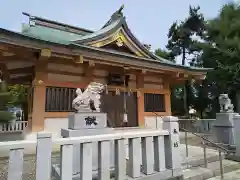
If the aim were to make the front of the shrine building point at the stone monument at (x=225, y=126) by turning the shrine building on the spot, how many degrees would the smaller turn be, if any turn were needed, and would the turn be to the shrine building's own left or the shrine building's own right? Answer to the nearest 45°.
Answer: approximately 45° to the shrine building's own left

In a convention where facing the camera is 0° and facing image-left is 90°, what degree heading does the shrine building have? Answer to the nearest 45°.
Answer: approximately 315°

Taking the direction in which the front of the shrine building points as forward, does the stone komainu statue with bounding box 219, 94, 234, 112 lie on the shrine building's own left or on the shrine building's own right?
on the shrine building's own left
